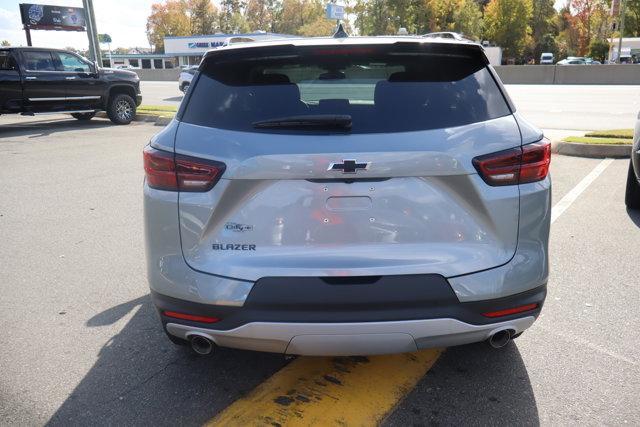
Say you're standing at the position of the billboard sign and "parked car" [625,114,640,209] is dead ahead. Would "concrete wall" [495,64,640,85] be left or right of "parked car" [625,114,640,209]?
left

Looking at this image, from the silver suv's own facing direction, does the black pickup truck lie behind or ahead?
ahead

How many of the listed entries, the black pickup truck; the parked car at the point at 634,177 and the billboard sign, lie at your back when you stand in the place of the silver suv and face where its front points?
0

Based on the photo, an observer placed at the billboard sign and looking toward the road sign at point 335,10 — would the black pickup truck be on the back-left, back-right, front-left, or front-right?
front-right

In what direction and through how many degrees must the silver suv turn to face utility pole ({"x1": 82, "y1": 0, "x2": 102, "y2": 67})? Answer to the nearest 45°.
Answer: approximately 45° to its left

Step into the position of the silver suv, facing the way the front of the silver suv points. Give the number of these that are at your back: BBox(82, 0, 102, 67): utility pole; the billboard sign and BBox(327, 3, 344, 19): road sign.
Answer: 0

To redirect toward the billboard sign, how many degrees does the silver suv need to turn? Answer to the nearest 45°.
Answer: approximately 45° to its left

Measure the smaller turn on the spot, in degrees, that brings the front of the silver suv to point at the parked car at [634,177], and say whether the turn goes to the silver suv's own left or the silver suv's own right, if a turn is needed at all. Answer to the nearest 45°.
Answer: approximately 45° to the silver suv's own right

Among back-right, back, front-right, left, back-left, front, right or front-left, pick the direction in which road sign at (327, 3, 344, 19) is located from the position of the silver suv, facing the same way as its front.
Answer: front

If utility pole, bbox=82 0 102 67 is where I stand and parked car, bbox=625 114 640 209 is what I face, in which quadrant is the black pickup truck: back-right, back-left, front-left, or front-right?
front-right

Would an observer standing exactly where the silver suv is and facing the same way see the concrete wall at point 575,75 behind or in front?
in front

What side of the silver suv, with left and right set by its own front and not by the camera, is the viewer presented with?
back
